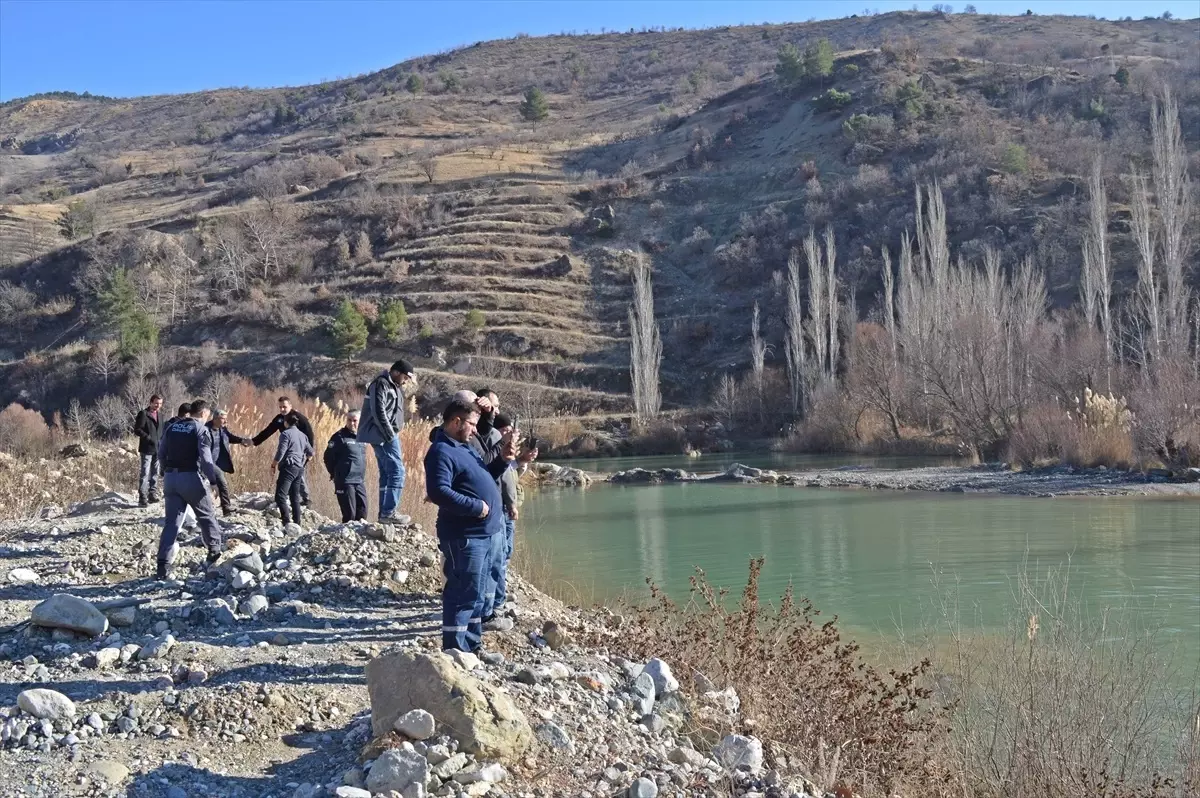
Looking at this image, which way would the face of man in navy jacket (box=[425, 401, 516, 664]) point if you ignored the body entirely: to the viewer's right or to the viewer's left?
to the viewer's right

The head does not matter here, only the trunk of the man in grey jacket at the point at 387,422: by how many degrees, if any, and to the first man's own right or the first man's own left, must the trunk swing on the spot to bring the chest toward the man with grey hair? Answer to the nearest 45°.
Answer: approximately 135° to the first man's own left

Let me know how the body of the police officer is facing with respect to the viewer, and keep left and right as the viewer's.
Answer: facing away from the viewer and to the right of the viewer

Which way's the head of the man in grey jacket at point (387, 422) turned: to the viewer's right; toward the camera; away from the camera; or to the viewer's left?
to the viewer's right

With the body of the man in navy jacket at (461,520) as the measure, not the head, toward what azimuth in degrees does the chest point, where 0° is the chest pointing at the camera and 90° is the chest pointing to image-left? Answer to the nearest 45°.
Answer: approximately 270°

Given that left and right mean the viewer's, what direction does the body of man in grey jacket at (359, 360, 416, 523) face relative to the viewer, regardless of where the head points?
facing to the right of the viewer

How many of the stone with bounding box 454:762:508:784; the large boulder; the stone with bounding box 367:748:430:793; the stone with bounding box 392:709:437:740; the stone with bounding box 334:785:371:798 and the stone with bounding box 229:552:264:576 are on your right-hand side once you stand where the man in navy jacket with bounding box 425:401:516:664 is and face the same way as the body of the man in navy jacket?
5
